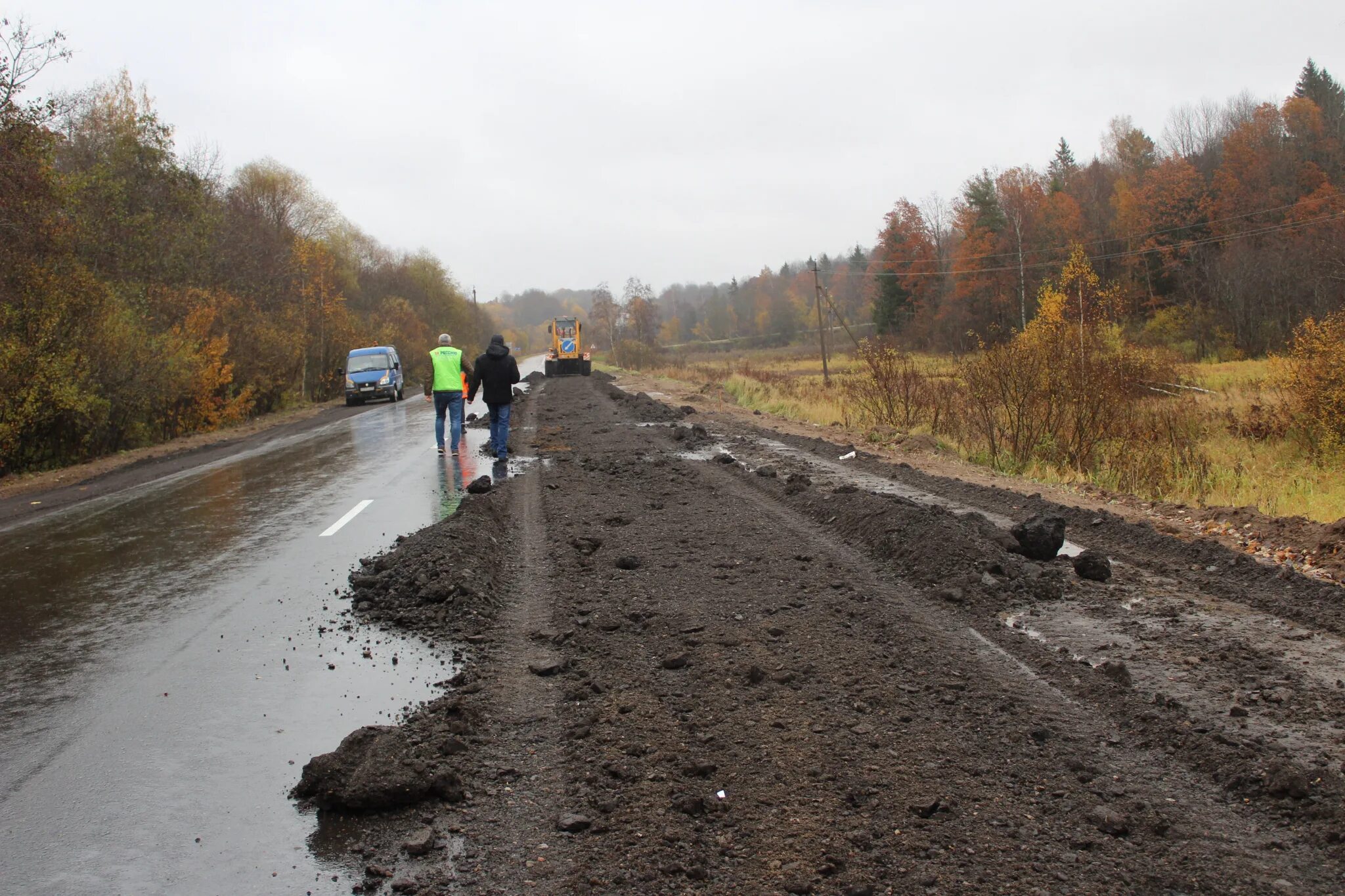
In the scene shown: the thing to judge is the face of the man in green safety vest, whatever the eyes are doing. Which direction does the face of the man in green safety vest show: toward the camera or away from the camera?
away from the camera

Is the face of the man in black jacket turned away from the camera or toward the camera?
away from the camera

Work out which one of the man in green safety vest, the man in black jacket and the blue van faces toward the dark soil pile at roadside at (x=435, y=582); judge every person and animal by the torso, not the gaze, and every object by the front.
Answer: the blue van

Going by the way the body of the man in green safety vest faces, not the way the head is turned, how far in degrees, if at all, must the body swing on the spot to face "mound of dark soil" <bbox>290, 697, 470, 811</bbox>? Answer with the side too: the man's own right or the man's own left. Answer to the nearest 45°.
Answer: approximately 180°

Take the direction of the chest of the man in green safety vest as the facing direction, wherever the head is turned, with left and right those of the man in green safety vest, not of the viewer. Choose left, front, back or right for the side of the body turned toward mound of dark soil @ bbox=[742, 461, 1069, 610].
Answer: back

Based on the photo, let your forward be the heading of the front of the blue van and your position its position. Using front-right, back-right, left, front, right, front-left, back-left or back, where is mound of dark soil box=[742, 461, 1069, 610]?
front

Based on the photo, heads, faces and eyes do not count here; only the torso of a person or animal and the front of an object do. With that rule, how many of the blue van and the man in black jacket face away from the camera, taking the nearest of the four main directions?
1

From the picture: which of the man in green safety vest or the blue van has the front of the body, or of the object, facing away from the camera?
the man in green safety vest

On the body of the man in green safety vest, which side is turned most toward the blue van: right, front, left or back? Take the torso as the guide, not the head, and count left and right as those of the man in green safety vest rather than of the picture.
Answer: front

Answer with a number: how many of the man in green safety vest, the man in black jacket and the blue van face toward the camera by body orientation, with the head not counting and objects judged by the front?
1

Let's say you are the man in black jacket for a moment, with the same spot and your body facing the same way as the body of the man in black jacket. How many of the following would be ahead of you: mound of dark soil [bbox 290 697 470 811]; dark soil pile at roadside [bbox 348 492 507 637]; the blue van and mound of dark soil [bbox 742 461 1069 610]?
1

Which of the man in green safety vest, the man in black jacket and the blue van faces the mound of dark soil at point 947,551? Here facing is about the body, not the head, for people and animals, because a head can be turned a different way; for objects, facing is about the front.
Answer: the blue van

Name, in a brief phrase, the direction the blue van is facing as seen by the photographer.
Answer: facing the viewer

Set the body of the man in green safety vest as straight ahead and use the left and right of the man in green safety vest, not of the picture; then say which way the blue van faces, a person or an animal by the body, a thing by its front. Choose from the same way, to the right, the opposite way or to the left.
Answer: the opposite way

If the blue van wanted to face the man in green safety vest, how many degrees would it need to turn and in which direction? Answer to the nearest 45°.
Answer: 0° — it already faces them

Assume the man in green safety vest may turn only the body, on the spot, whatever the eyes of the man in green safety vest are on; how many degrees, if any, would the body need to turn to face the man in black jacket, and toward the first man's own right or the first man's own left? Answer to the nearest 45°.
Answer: approximately 135° to the first man's own right

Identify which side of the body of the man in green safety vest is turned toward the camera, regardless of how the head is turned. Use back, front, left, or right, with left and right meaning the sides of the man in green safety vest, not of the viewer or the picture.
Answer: back

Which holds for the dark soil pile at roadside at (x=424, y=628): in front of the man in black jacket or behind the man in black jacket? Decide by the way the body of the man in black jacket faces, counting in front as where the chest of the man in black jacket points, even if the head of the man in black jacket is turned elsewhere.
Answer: behind

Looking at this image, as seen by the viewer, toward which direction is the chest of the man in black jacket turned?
away from the camera
